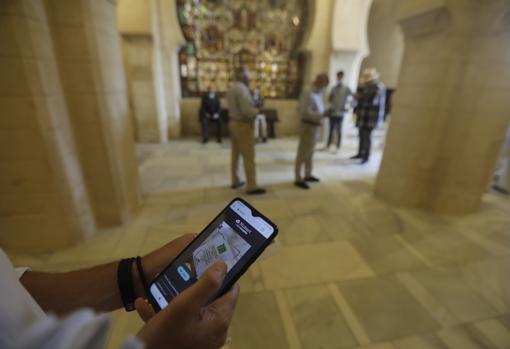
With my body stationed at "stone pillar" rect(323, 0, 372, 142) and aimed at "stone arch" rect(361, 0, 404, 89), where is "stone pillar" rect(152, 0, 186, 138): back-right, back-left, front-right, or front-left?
back-left

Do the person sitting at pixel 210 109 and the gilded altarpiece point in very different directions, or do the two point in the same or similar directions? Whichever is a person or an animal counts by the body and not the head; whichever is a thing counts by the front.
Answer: same or similar directions

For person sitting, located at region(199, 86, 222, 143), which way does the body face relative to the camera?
toward the camera

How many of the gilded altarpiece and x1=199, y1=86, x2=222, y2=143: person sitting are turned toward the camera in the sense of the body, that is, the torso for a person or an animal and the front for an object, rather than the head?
2

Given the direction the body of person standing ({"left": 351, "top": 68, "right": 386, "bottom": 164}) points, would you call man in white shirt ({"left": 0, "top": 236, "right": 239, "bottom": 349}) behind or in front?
in front

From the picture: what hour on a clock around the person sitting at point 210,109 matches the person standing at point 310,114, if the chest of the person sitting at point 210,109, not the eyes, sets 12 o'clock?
the person standing at point 310,114 is roughly at 11 o'clock from the person sitting at point 210,109.

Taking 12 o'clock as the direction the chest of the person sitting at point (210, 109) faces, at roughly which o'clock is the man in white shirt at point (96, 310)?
The man in white shirt is roughly at 12 o'clock from the person sitting.

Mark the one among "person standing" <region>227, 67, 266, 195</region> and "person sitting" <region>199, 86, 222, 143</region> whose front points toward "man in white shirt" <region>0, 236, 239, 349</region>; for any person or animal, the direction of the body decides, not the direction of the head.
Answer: "person sitting" <region>199, 86, 222, 143</region>

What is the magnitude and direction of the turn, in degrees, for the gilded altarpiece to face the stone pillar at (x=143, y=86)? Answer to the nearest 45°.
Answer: approximately 45° to its right
